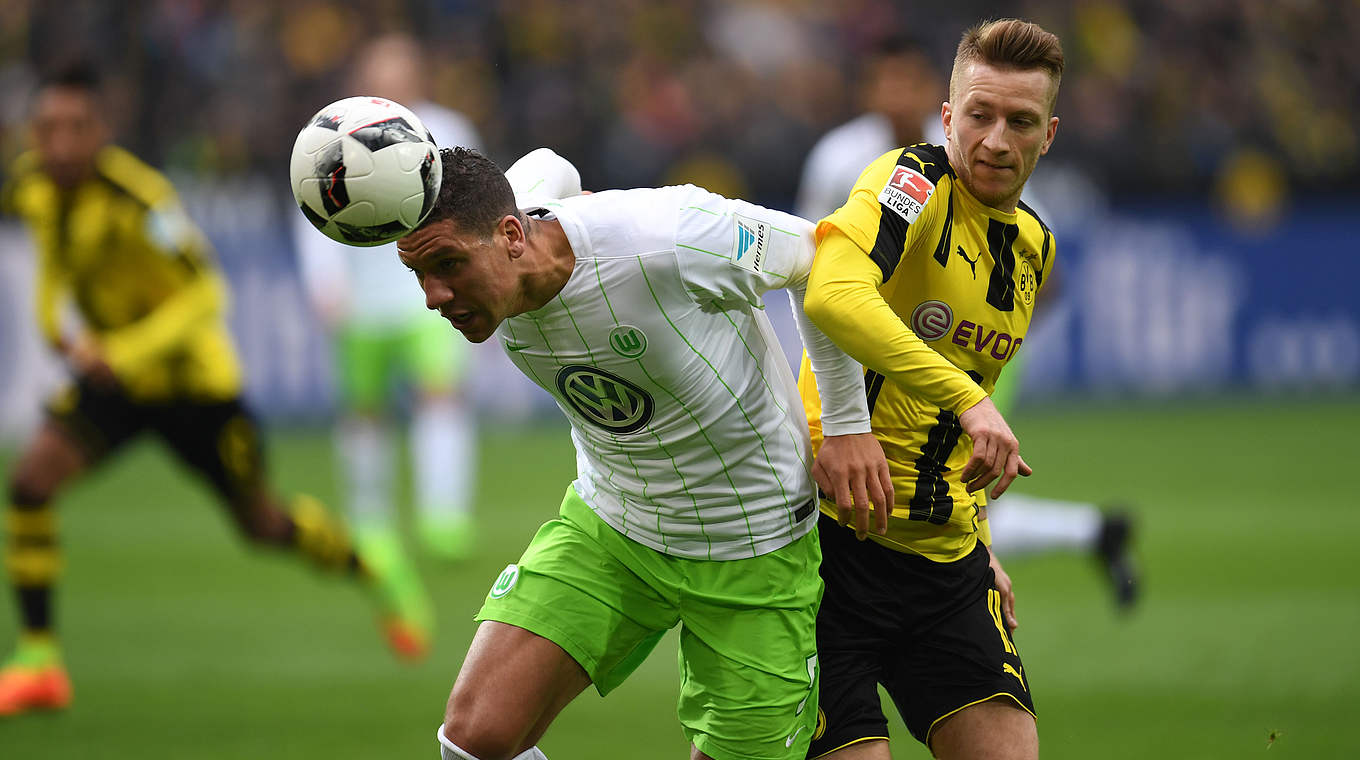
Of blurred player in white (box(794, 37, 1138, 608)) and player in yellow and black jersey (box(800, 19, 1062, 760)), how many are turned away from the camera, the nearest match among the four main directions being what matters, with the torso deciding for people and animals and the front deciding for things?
0

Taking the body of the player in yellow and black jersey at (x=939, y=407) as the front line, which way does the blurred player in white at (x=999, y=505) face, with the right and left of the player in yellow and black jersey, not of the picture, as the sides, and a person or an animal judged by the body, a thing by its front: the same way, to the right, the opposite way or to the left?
to the right

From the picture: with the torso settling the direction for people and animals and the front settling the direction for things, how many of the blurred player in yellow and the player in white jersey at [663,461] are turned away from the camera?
0

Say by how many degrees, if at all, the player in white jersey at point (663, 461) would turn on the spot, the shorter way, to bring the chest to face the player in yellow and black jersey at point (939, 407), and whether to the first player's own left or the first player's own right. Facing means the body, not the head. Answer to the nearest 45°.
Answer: approximately 135° to the first player's own left

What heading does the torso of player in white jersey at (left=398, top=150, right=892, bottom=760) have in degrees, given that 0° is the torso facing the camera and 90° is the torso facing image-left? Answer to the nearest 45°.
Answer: approximately 45°

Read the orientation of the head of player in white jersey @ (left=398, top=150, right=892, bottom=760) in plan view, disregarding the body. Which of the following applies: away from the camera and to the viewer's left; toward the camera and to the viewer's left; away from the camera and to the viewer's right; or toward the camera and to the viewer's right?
toward the camera and to the viewer's left

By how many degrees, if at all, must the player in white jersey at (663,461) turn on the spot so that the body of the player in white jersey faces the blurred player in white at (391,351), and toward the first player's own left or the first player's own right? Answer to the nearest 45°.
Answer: approximately 135° to the first player's own right
